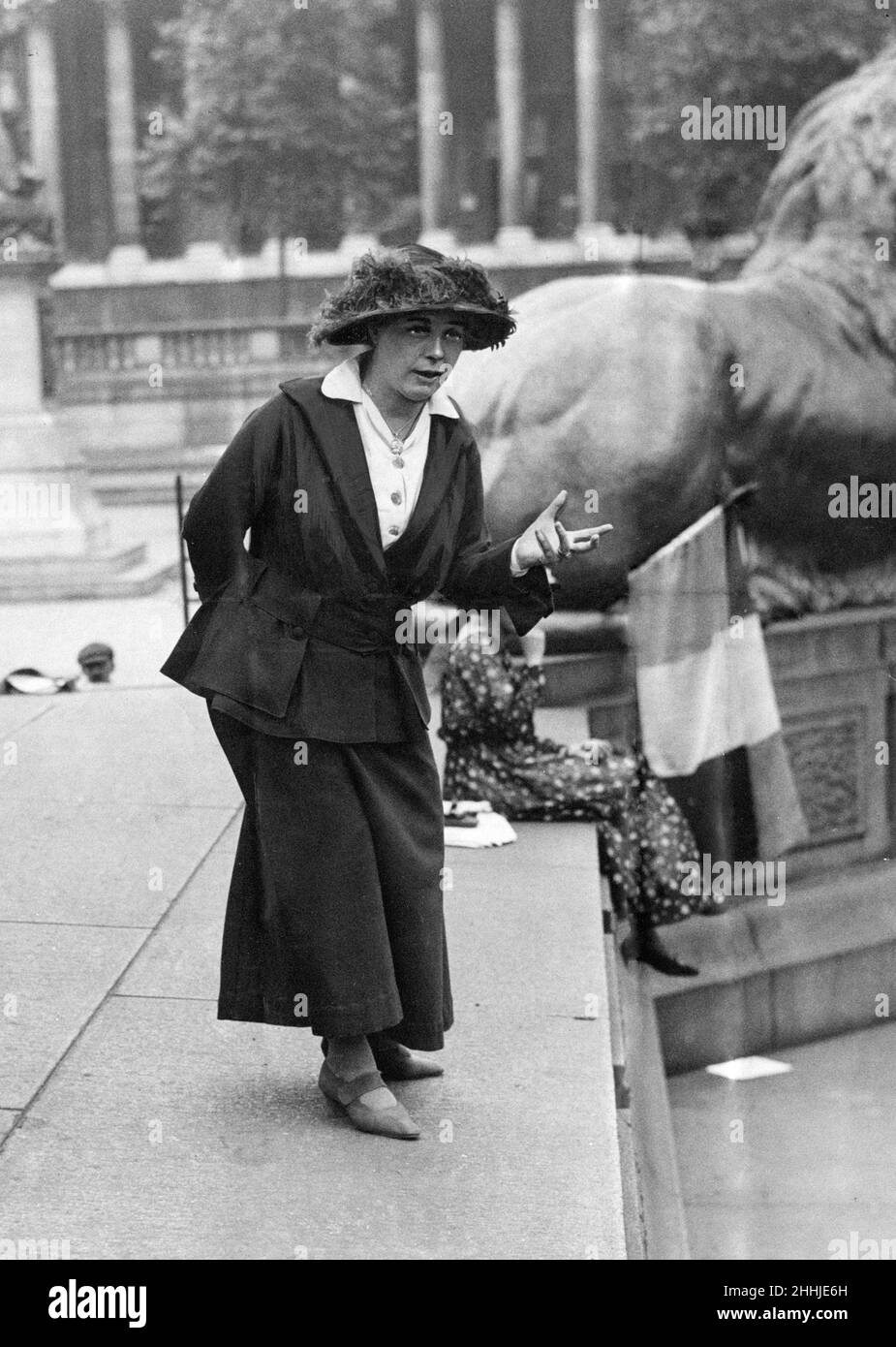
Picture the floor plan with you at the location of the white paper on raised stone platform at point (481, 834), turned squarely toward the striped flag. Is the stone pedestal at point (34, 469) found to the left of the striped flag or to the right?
left

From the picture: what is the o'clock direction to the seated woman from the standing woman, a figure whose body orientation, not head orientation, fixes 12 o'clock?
The seated woman is roughly at 8 o'clock from the standing woman.

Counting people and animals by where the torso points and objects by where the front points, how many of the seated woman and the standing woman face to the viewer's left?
0

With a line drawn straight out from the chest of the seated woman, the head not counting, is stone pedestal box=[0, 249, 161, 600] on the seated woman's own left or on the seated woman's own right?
on the seated woman's own left

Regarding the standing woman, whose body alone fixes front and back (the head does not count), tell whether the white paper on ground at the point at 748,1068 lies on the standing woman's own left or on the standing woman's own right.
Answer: on the standing woman's own left

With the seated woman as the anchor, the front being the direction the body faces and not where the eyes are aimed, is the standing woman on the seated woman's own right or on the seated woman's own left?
on the seated woman's own right

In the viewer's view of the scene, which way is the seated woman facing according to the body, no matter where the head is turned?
to the viewer's right

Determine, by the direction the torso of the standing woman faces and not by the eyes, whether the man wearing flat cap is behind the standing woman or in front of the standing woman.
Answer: behind

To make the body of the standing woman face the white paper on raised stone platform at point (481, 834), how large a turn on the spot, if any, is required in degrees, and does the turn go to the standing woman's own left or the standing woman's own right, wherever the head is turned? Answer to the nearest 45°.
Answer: approximately 135° to the standing woman's own left

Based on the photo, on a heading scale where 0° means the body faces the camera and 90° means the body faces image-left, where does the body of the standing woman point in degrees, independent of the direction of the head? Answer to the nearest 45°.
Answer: approximately 315°
